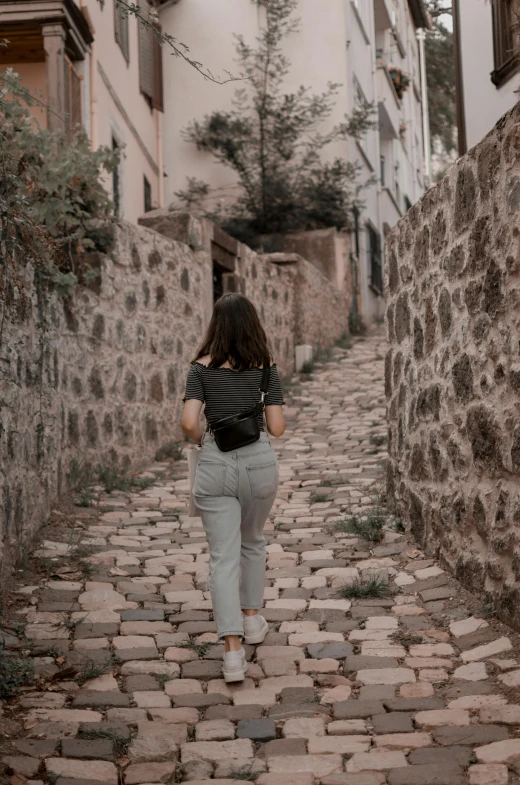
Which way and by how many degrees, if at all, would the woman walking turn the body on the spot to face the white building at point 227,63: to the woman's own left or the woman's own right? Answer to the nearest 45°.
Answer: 0° — they already face it

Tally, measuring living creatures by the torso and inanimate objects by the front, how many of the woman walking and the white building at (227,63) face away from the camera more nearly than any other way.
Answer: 1

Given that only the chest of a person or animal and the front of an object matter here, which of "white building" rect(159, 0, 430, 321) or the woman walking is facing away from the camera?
the woman walking

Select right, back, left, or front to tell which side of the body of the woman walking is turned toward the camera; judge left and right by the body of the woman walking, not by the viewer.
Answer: back

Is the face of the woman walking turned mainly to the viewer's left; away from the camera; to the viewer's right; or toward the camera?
away from the camera

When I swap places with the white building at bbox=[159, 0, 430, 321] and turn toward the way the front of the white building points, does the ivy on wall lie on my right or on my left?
on my right

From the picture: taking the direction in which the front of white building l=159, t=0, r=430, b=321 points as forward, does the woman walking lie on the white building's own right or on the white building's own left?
on the white building's own right
